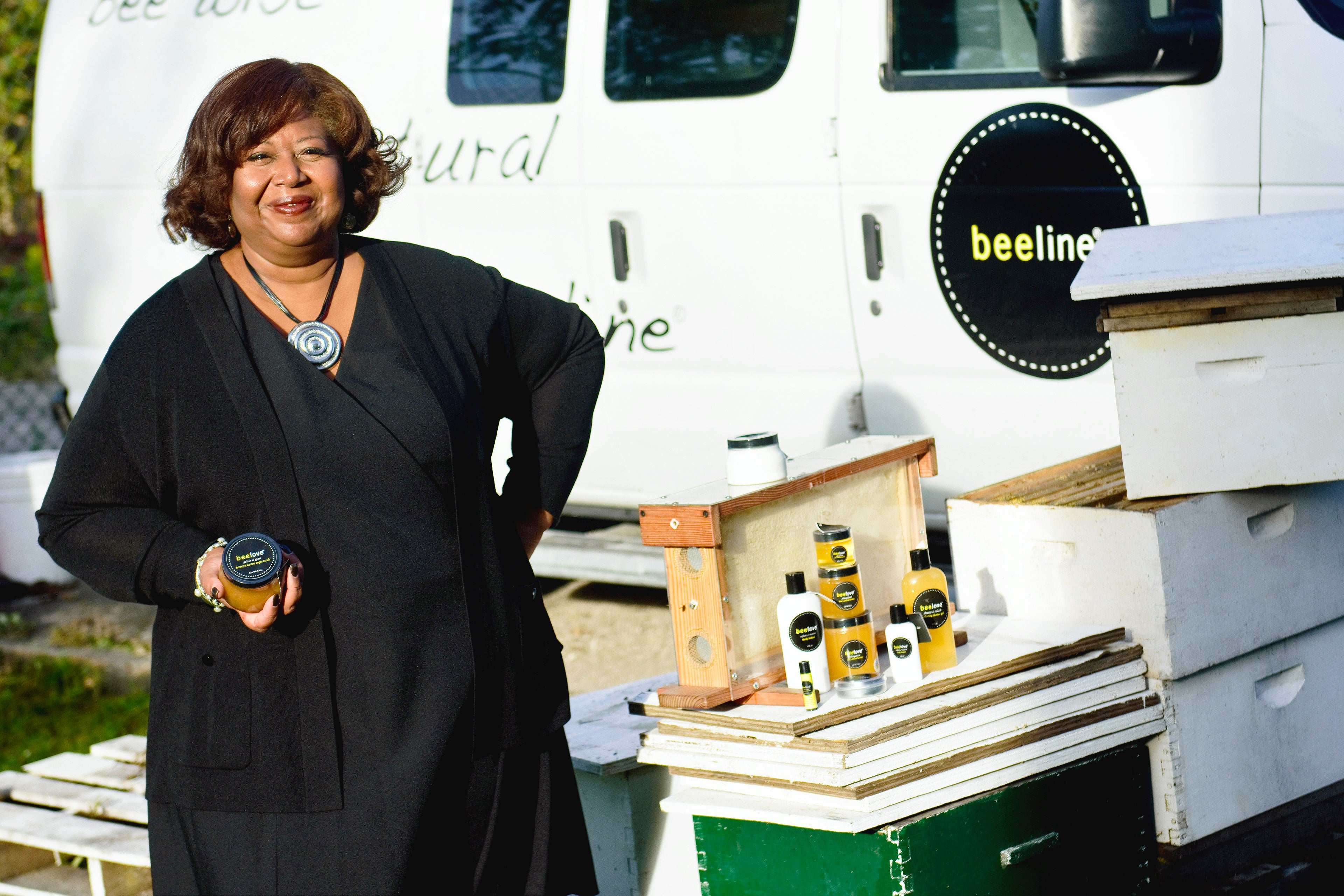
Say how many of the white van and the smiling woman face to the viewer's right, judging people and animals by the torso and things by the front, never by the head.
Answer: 1

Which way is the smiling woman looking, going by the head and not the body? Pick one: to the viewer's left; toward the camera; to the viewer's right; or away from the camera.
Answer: toward the camera

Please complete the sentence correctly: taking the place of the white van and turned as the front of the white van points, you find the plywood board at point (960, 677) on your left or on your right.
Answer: on your right

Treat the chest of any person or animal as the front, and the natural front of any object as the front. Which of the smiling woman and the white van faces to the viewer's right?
the white van

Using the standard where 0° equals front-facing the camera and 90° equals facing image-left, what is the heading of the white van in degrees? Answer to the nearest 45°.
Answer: approximately 270°

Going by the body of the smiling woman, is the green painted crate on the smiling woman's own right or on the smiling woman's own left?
on the smiling woman's own left

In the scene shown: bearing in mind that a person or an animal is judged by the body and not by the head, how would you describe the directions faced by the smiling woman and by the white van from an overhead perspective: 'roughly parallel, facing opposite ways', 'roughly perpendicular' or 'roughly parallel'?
roughly perpendicular

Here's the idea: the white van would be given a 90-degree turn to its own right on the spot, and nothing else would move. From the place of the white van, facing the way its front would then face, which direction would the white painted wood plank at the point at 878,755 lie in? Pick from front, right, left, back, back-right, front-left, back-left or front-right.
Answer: front

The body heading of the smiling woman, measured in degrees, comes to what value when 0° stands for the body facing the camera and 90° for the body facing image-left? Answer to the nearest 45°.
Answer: approximately 0°

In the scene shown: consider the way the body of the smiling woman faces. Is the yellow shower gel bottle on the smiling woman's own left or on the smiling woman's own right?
on the smiling woman's own left

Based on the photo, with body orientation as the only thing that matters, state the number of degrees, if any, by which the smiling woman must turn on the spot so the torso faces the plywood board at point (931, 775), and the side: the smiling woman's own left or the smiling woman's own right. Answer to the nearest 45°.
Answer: approximately 90° to the smiling woman's own left
